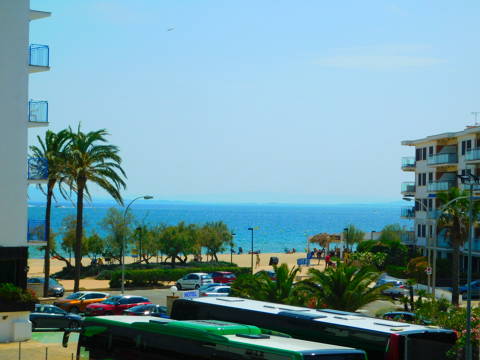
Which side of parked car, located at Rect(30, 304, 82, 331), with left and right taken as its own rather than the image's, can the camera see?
right

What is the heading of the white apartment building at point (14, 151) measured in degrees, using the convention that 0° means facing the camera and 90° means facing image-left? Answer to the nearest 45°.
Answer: approximately 270°

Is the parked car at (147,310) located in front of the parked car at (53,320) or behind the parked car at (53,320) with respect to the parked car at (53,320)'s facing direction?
in front

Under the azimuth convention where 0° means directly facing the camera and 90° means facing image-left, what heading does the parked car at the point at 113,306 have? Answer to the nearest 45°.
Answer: approximately 45°

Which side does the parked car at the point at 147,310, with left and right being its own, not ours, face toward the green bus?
left

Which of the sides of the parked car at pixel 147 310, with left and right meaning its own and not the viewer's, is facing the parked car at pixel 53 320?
front

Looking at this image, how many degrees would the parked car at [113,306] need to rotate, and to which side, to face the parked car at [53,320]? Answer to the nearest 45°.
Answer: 0° — it already faces it

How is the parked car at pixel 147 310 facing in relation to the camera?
to the viewer's left

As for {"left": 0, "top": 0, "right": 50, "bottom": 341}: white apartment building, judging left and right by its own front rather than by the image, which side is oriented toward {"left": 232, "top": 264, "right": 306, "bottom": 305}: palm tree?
front

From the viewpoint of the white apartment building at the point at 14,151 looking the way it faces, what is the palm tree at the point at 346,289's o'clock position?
The palm tree is roughly at 1 o'clock from the white apartment building.

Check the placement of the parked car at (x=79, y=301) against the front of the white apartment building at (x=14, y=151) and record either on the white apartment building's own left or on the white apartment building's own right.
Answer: on the white apartment building's own left

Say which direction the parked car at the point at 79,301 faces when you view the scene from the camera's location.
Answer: facing the viewer and to the left of the viewer

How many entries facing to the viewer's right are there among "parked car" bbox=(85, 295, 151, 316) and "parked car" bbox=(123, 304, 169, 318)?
0

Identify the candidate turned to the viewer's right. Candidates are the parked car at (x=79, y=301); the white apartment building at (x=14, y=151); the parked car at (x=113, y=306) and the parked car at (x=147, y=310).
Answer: the white apartment building

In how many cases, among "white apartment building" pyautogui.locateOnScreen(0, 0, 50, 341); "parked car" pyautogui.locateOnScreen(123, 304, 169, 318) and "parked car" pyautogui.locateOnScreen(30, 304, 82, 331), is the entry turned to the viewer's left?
1

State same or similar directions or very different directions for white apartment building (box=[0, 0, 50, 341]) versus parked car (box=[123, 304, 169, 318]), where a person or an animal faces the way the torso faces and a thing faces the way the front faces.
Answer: very different directions
